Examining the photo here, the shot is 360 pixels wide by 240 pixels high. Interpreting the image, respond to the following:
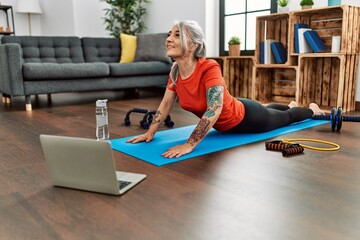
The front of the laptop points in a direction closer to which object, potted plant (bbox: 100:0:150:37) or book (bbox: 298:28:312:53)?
the book

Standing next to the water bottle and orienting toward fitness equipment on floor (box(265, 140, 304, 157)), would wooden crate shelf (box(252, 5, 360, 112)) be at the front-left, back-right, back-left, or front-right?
front-left

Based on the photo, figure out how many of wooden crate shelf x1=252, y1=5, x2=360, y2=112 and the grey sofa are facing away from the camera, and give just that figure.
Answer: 0

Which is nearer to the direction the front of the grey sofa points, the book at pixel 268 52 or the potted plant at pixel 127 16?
the book

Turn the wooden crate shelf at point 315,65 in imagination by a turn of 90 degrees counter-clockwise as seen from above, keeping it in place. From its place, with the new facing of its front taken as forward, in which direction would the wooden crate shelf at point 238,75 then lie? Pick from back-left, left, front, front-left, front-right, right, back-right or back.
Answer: back

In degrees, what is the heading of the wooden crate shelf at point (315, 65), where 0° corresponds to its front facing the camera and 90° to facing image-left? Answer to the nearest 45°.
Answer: approximately 45°

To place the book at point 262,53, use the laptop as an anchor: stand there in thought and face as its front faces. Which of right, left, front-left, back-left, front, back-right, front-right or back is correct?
front

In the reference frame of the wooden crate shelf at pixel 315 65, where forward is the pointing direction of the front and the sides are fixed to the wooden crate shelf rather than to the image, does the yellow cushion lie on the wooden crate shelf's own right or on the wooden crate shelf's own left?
on the wooden crate shelf's own right

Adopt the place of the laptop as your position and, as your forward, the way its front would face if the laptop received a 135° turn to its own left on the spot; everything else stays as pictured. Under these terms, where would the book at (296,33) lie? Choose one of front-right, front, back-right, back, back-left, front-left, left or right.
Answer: back-right

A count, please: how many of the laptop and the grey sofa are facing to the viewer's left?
0

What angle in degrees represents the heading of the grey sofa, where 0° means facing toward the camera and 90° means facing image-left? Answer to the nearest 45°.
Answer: approximately 315°

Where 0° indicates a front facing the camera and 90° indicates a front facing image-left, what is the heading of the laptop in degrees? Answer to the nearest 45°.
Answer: approximately 225°

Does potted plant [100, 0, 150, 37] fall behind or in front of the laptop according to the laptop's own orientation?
in front

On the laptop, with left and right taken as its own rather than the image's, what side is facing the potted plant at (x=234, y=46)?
front

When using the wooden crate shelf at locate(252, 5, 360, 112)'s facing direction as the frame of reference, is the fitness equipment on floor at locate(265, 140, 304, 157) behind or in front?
in front
